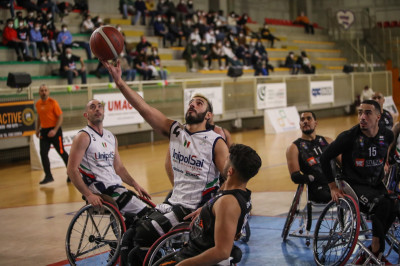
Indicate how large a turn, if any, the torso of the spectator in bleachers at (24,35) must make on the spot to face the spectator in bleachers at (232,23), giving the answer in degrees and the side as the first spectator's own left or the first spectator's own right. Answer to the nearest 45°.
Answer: approximately 90° to the first spectator's own left

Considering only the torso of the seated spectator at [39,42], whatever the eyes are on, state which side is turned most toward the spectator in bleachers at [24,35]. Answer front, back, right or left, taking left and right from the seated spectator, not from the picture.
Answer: right

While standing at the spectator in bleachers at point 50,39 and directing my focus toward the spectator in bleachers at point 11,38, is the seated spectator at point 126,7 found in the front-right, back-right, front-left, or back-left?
back-right

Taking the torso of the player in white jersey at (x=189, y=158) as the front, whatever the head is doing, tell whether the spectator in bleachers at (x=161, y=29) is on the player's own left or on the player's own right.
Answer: on the player's own right

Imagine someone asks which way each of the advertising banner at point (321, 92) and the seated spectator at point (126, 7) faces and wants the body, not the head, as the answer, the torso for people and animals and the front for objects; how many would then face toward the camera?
2

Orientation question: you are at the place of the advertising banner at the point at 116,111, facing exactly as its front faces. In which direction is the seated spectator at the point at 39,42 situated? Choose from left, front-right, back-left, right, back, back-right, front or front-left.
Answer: back-right

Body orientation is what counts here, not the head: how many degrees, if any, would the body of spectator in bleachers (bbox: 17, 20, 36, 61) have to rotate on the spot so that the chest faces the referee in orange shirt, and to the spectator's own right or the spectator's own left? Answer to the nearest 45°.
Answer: approximately 45° to the spectator's own right

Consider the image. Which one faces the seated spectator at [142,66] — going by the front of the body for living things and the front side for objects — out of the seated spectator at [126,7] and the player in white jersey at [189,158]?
the seated spectator at [126,7]

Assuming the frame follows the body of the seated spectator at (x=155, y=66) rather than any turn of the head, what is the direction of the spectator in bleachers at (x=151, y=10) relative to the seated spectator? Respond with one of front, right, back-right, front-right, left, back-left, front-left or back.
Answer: back-left
